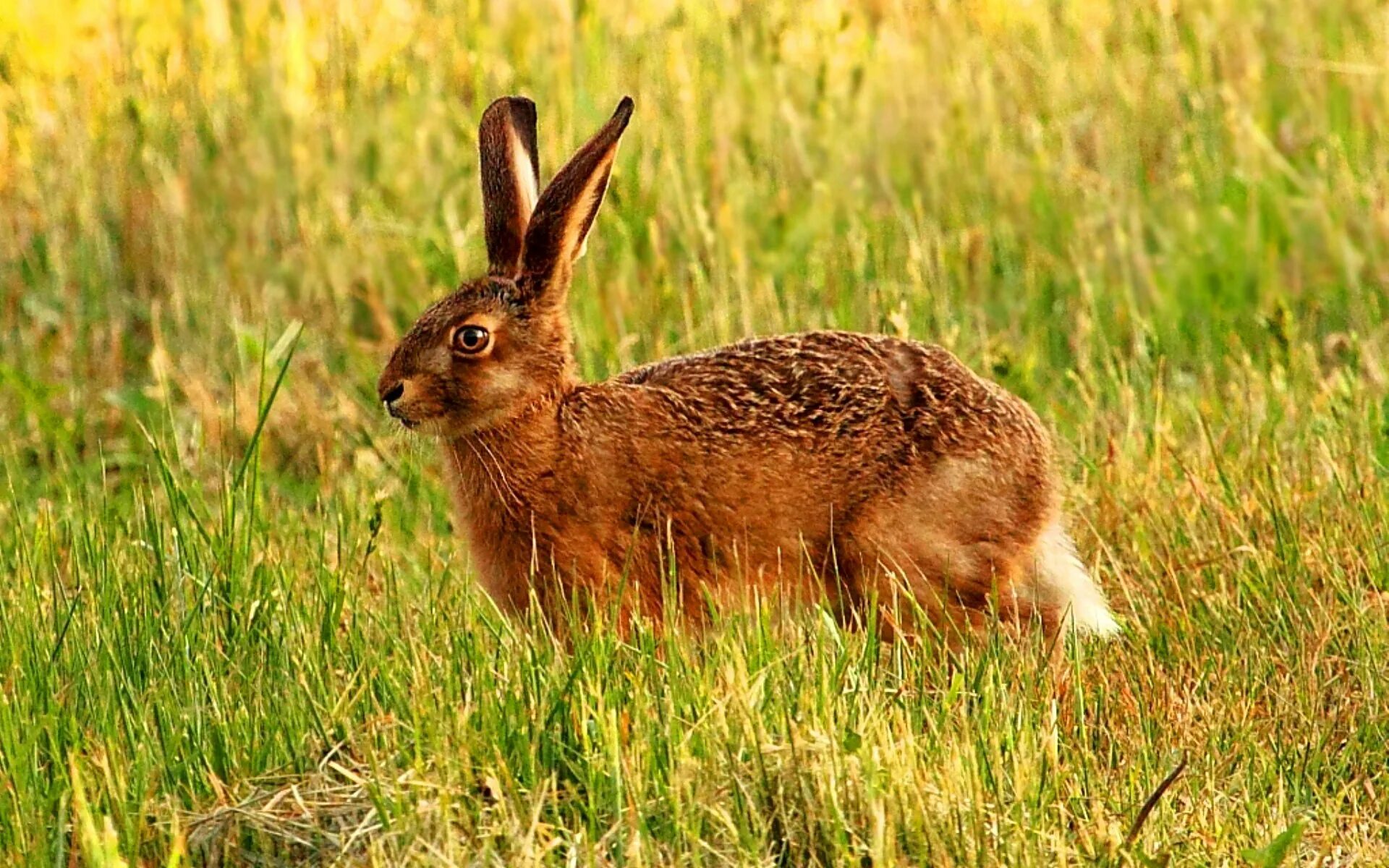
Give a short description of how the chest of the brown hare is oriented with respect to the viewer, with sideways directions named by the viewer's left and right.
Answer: facing to the left of the viewer
